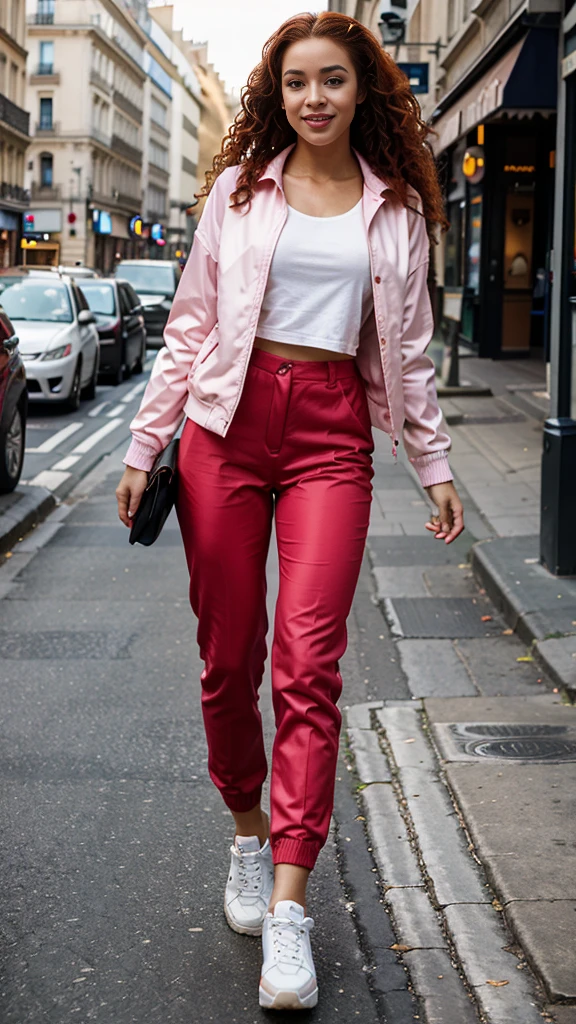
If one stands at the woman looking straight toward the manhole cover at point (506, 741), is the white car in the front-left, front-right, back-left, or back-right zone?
front-left

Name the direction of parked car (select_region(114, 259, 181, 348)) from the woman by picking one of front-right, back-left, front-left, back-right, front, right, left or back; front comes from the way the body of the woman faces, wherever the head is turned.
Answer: back

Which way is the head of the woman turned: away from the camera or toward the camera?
toward the camera

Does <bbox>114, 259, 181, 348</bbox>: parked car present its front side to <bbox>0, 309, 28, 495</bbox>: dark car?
yes

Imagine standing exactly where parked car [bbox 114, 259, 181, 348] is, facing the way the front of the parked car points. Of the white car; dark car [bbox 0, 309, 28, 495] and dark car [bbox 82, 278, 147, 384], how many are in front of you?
3

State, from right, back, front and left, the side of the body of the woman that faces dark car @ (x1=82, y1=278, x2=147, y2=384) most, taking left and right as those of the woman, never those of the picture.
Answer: back

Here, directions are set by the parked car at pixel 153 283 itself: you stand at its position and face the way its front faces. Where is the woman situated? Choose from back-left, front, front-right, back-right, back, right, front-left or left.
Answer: front

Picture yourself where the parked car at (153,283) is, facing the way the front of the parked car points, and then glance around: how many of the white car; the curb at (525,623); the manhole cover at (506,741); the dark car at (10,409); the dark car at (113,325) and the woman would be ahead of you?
6

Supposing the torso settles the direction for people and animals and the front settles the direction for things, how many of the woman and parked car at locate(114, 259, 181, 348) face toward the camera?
2

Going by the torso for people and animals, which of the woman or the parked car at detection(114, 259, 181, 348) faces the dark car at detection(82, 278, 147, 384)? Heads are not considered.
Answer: the parked car

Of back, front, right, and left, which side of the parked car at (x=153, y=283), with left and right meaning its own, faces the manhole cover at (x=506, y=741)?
front

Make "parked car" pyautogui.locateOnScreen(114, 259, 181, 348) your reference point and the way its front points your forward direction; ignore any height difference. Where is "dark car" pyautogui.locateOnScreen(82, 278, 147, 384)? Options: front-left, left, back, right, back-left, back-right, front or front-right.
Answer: front

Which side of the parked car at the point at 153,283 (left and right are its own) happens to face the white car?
front

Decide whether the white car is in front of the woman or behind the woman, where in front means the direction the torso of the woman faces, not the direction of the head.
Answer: behind

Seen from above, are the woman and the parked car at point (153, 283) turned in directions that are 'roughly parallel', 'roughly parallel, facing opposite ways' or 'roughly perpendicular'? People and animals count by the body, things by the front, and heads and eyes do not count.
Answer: roughly parallel

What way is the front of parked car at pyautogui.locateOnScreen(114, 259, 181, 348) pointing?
toward the camera
